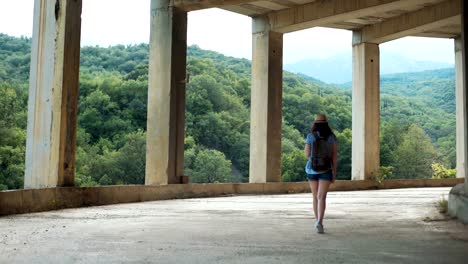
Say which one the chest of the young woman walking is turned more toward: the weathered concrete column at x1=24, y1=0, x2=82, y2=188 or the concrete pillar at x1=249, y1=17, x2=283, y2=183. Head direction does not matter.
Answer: the concrete pillar

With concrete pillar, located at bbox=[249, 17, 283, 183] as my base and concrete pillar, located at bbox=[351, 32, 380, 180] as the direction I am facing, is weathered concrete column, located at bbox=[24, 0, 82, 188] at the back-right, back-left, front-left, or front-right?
back-right

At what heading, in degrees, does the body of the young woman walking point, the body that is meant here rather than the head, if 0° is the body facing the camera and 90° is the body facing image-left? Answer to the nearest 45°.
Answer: approximately 180°

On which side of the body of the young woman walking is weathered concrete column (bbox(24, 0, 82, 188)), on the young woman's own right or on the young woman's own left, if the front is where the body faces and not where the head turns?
on the young woman's own left

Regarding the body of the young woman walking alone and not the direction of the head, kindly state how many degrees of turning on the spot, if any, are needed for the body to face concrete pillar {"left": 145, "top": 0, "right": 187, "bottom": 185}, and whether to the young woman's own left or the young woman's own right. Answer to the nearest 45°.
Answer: approximately 45° to the young woman's own left
